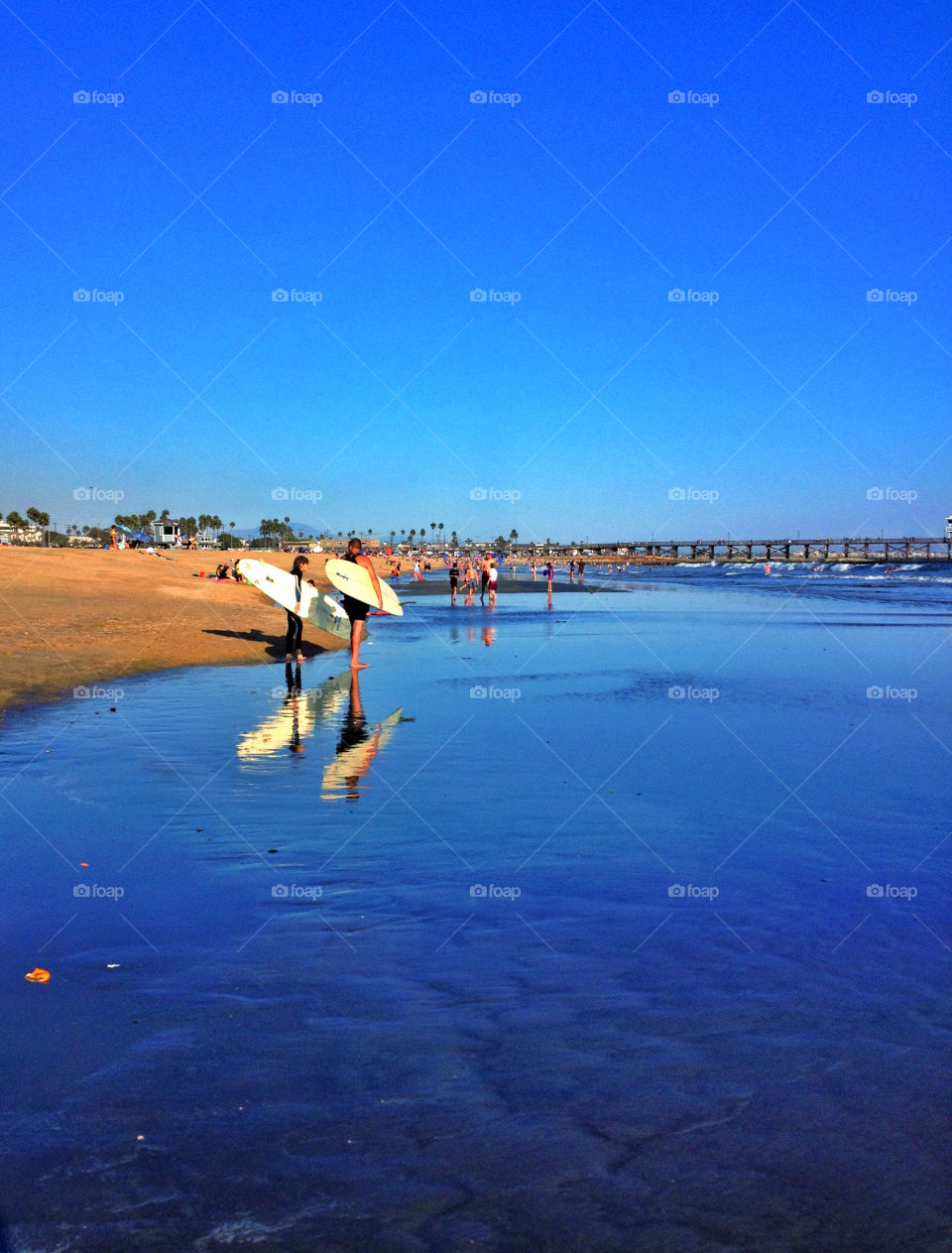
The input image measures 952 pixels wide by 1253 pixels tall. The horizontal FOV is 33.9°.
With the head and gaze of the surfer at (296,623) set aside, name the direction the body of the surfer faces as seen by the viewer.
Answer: to the viewer's right

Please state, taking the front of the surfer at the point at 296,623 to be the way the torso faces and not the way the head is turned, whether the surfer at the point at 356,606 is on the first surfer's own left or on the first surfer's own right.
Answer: on the first surfer's own right
